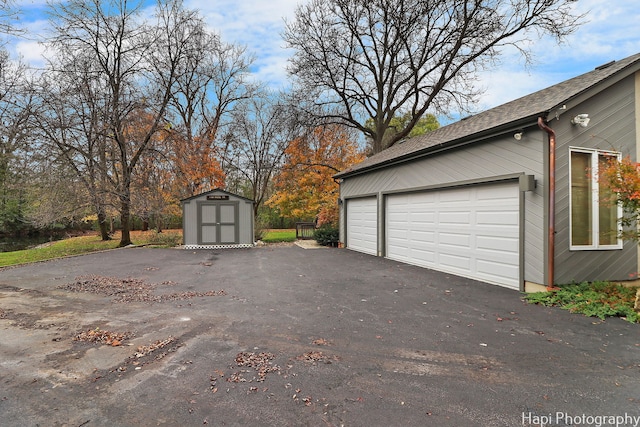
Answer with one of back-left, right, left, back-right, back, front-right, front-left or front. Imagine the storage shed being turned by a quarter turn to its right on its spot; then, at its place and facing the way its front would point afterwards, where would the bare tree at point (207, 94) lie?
right

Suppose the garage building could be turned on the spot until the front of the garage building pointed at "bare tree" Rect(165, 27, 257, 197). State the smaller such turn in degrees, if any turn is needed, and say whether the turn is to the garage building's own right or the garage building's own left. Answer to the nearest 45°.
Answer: approximately 90° to the garage building's own right

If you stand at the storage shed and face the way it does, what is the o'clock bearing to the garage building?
The garage building is roughly at 11 o'clock from the storage shed.

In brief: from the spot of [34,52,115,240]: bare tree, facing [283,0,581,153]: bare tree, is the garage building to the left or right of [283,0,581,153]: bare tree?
right

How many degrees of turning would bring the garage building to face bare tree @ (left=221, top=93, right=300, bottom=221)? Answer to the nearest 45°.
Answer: approximately 90° to its right

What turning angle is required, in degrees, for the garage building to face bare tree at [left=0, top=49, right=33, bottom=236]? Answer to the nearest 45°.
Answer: approximately 45° to its right

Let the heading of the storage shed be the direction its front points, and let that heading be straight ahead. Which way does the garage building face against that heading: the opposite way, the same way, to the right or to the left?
to the right

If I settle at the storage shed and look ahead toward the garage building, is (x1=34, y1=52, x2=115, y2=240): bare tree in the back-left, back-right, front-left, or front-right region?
back-right

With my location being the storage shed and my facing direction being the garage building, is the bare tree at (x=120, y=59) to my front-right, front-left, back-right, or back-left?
back-right

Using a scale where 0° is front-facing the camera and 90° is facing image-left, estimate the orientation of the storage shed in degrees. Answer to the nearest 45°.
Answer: approximately 0°

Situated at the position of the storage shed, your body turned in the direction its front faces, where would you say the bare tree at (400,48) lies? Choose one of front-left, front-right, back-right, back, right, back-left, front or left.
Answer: left

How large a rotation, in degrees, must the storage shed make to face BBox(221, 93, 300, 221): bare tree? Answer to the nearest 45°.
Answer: approximately 180°
